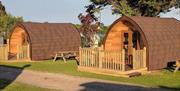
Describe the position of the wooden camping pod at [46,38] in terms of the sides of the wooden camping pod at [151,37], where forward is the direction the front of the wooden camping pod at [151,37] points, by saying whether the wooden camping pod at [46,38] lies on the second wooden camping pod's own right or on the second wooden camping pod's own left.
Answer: on the second wooden camping pod's own right

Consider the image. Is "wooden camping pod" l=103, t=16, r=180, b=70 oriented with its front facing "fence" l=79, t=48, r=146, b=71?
yes

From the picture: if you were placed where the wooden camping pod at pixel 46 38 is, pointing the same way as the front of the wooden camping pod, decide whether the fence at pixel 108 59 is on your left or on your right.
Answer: on your left

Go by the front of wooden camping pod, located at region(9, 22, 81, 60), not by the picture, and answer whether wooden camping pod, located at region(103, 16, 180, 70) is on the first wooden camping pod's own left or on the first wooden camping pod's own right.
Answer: on the first wooden camping pod's own left

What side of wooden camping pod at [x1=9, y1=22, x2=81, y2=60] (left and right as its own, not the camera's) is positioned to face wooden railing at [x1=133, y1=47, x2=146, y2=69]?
left

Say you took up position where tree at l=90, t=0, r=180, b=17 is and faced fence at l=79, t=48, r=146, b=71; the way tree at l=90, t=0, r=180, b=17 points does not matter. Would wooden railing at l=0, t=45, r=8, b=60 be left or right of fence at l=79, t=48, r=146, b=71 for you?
right

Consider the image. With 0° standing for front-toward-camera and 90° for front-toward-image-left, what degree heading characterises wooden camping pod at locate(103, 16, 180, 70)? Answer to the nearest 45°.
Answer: approximately 45°

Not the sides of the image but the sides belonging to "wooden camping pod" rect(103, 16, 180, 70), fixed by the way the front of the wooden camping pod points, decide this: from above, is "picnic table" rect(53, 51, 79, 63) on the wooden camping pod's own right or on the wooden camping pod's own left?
on the wooden camping pod's own right

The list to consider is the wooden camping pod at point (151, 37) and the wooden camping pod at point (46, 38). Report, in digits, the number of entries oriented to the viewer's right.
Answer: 0

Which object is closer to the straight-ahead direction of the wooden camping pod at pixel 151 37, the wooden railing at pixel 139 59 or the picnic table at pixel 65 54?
the wooden railing

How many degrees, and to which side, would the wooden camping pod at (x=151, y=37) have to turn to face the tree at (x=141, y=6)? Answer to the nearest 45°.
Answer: approximately 135° to its right
